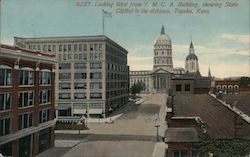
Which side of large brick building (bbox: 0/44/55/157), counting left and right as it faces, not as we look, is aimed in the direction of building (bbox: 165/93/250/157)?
front

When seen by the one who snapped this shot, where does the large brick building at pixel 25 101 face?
facing the viewer and to the right of the viewer
